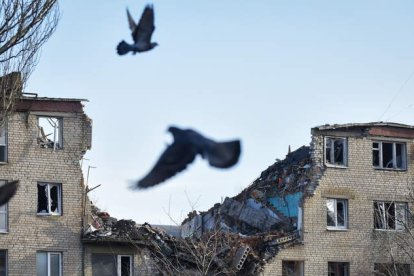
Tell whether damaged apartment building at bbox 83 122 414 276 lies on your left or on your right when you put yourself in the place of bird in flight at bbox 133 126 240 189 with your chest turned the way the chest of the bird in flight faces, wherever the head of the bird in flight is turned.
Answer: on your right

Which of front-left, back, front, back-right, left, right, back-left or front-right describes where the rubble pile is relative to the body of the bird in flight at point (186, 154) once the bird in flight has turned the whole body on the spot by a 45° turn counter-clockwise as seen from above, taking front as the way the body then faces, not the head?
back-right

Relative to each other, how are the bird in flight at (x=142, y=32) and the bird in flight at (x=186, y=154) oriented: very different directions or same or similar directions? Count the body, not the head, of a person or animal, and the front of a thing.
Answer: very different directions

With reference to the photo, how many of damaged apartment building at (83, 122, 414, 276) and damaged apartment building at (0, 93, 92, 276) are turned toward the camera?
2

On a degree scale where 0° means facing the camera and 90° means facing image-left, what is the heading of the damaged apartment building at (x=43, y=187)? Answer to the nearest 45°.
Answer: approximately 0°

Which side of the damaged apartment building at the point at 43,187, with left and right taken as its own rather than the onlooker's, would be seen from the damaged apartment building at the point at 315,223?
left

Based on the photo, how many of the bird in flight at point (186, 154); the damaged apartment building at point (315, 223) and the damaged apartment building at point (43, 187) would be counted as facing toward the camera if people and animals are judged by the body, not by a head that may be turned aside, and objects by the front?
2

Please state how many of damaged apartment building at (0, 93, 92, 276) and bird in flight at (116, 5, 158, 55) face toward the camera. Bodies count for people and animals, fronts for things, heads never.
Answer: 1

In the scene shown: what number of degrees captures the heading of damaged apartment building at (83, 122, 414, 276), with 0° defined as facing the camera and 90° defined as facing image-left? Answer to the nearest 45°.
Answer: approximately 0°
